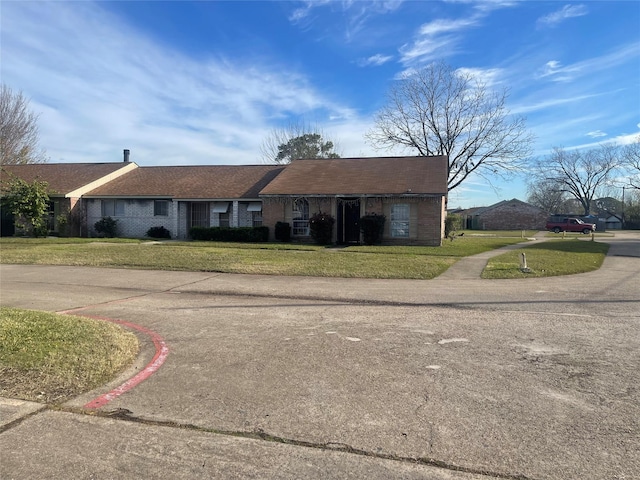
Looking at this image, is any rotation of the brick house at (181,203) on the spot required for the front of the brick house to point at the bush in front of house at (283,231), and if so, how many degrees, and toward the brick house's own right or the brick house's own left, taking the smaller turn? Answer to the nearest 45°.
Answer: approximately 45° to the brick house's own left

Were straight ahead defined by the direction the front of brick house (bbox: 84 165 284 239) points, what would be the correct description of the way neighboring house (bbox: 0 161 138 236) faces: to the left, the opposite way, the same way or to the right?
the same way

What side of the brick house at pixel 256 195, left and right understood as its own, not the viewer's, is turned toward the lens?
front

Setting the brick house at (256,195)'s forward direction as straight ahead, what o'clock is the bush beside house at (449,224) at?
The bush beside house is roughly at 9 o'clock from the brick house.

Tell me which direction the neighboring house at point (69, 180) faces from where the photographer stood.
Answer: facing the viewer

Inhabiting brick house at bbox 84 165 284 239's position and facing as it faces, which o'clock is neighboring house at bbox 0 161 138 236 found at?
The neighboring house is roughly at 4 o'clock from the brick house.

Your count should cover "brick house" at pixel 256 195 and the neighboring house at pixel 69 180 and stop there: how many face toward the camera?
2

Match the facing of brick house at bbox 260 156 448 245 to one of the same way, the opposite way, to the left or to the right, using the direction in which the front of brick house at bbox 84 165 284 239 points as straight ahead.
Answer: the same way

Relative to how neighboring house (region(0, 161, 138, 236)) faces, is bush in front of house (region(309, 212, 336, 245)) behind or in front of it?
in front

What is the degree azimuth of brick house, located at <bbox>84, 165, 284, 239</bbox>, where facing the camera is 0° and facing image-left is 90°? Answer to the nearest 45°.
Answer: approximately 0°

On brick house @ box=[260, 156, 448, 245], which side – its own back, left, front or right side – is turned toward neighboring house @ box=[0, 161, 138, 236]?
right

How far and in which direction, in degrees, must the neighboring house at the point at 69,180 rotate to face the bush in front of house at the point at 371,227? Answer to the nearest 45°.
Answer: approximately 45° to its left

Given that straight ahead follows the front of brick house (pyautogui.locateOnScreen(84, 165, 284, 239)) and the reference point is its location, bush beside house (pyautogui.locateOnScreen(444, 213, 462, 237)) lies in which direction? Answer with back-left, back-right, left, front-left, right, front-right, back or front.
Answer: left
